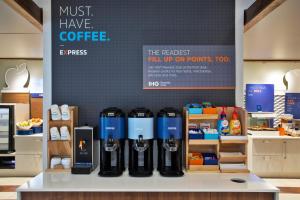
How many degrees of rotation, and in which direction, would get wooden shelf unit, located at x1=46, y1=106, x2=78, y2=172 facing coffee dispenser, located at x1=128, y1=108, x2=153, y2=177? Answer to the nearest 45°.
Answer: approximately 45° to its left

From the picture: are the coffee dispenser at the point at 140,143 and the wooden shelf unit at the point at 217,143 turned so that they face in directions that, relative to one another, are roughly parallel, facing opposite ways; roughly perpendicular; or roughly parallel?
roughly parallel

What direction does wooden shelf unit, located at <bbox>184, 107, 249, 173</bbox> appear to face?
toward the camera

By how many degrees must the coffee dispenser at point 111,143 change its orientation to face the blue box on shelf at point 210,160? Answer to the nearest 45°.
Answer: approximately 90° to its left

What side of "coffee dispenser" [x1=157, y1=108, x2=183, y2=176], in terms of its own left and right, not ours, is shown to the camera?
front

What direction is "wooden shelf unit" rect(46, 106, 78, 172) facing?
toward the camera

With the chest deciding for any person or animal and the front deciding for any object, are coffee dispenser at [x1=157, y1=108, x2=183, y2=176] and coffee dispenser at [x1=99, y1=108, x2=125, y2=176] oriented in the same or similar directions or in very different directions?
same or similar directions

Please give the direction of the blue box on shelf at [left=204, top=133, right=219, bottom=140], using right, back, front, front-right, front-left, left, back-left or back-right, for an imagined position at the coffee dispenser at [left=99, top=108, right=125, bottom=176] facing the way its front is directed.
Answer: left

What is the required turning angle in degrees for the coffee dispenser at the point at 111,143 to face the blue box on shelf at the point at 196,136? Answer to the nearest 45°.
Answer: approximately 90° to its left
